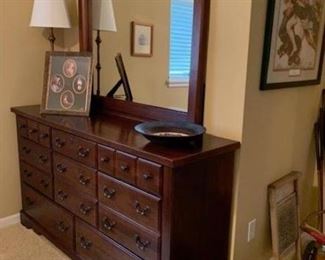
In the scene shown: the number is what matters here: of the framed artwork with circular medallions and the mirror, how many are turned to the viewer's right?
0

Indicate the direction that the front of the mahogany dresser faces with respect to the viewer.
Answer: facing the viewer and to the left of the viewer

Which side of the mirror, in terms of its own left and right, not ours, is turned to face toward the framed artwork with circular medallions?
right

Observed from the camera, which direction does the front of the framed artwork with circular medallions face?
facing the viewer
